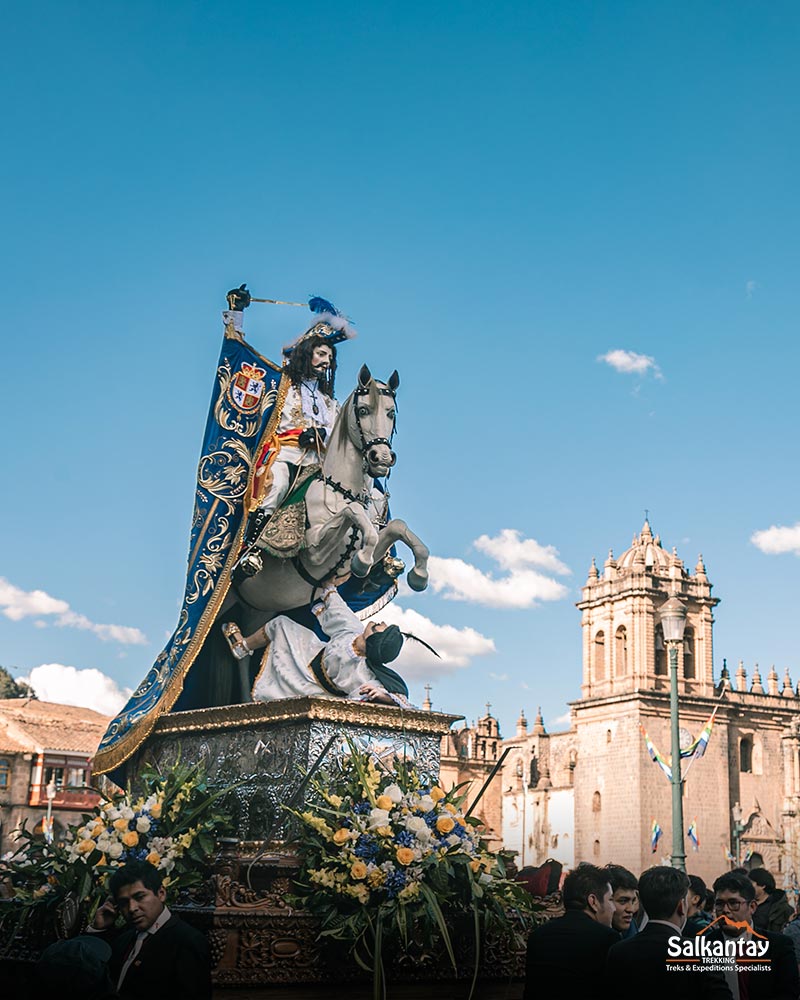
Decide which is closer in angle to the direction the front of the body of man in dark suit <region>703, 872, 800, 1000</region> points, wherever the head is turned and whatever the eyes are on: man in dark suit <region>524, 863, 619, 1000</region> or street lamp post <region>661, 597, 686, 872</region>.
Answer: the man in dark suit

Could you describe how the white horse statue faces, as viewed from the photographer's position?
facing the viewer and to the right of the viewer

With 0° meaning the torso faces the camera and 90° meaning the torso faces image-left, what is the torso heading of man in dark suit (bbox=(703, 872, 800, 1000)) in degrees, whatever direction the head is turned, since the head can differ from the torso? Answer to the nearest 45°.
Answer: approximately 45°

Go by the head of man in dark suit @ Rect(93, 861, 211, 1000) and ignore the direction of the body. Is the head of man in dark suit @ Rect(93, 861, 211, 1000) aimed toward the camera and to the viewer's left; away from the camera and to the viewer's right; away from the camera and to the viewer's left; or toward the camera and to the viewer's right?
toward the camera and to the viewer's left

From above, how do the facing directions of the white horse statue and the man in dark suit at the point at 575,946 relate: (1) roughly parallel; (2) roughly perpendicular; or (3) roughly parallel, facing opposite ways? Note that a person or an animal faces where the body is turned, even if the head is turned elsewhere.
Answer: roughly perpendicular

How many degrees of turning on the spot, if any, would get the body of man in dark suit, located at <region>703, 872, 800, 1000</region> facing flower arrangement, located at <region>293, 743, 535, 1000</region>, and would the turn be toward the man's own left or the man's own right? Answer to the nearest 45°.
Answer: approximately 90° to the man's own right

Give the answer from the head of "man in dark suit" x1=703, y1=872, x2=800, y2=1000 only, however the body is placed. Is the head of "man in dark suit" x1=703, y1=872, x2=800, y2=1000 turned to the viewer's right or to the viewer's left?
to the viewer's left

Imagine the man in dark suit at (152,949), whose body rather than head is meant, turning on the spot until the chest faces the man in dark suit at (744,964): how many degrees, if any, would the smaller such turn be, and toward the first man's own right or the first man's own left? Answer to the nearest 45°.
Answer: approximately 135° to the first man's own left

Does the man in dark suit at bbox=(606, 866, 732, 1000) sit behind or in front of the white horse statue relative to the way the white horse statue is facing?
in front
